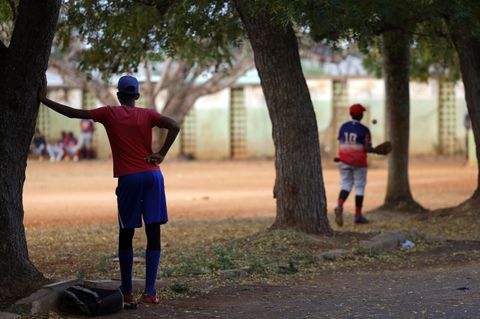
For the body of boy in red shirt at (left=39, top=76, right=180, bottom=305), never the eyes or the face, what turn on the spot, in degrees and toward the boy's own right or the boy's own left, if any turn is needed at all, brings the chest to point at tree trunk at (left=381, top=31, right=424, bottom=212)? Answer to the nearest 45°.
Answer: approximately 45° to the boy's own right

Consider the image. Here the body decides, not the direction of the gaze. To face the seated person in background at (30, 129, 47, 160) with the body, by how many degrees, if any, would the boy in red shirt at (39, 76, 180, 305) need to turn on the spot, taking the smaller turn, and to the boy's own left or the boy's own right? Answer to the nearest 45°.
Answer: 0° — they already face them

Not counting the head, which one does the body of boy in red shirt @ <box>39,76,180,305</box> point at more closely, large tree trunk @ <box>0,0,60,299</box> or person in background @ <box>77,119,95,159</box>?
the person in background

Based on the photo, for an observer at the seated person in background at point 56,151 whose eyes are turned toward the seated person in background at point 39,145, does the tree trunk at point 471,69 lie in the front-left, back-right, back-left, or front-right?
back-left

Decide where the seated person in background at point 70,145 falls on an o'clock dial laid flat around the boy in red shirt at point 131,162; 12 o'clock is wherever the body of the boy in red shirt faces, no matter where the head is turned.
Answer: The seated person in background is roughly at 12 o'clock from the boy in red shirt.

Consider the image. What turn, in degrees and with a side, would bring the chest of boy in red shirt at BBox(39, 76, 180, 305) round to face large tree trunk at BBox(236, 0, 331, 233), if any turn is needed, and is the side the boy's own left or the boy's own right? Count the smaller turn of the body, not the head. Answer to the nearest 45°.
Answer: approximately 45° to the boy's own right

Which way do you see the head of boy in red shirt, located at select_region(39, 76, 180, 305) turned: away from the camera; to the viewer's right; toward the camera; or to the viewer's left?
away from the camera

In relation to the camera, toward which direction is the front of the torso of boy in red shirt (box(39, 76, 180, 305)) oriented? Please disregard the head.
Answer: away from the camera

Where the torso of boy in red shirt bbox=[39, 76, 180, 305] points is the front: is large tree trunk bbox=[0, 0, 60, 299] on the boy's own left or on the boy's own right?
on the boy's own left
